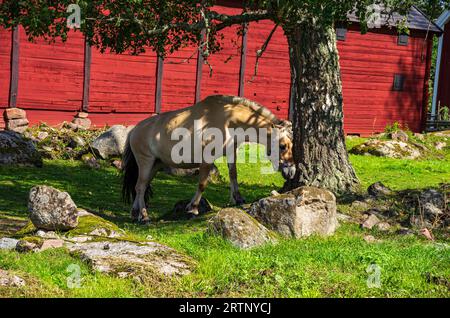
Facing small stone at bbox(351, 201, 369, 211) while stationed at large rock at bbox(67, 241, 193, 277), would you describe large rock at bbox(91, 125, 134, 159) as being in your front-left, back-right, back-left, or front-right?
front-left

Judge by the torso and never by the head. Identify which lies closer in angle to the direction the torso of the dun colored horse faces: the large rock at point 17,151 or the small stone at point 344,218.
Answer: the small stone

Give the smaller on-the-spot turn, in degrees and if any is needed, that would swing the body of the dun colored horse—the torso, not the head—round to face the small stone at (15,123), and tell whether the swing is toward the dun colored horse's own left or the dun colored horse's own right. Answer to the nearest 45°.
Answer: approximately 135° to the dun colored horse's own left

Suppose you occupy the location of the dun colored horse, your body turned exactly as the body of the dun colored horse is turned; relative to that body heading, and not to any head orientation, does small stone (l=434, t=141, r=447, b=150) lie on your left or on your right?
on your left

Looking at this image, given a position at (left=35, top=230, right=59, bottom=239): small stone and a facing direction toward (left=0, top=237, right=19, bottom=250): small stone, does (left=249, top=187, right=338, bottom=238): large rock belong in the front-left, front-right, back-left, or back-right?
back-left

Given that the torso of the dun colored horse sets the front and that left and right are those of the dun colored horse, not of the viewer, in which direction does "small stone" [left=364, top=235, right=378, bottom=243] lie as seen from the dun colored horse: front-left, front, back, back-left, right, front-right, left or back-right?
front-right

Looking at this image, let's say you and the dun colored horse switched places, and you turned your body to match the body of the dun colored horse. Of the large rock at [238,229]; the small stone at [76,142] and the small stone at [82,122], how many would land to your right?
1

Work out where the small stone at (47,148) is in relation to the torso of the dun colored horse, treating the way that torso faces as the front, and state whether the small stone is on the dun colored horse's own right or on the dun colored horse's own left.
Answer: on the dun colored horse's own left

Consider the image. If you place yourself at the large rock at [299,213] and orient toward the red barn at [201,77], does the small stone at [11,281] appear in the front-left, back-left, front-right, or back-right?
back-left

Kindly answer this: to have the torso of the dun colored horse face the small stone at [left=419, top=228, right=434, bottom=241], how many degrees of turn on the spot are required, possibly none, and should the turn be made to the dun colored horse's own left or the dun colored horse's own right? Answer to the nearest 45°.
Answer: approximately 45° to the dun colored horse's own right

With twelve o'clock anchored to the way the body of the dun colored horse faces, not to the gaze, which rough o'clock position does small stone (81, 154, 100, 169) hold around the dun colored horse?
The small stone is roughly at 8 o'clock from the dun colored horse.

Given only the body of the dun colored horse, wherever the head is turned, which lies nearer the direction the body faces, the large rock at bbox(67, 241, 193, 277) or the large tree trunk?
the large tree trunk

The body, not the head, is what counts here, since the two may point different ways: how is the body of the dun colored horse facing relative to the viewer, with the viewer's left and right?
facing to the right of the viewer

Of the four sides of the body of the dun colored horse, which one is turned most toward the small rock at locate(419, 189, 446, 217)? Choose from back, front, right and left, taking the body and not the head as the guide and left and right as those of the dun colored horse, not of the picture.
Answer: front

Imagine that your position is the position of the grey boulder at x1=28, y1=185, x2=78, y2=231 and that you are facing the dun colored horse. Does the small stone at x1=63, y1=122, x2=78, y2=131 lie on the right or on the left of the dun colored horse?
left

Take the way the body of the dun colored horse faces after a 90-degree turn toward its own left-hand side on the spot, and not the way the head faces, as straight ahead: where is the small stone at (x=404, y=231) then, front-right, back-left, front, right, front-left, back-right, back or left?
back-right
